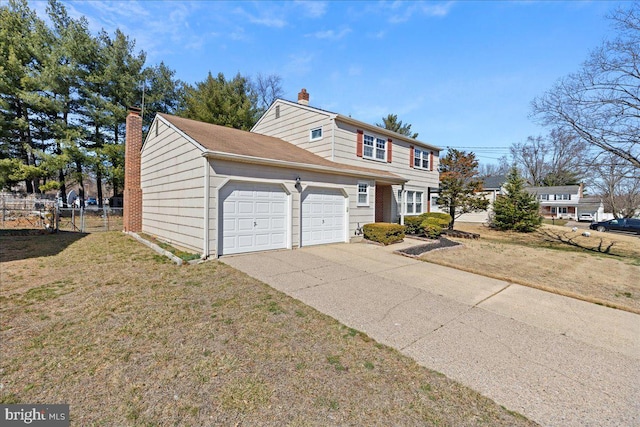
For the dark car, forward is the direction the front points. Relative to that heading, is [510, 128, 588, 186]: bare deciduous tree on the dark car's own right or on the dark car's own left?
on the dark car's own right

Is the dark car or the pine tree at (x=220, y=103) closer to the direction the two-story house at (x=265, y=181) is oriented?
the dark car

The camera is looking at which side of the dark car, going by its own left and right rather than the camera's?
left

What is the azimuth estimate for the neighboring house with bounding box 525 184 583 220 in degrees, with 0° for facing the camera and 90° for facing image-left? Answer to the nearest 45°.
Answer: approximately 0°

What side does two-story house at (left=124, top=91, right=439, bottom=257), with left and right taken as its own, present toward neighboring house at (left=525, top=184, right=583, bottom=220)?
left

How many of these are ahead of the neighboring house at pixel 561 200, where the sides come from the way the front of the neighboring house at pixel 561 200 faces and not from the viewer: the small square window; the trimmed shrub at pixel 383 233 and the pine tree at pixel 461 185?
3

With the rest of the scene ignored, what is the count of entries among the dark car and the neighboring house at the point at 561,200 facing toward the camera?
1
